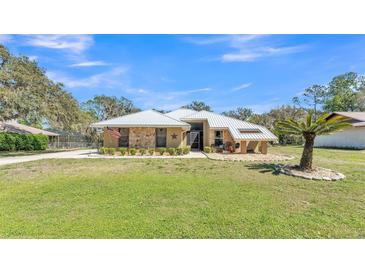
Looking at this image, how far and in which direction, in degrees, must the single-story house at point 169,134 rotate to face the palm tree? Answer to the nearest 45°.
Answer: approximately 45° to its left

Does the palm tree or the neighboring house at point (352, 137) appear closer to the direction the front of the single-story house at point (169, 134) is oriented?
the palm tree

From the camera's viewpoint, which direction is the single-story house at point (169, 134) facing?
toward the camera

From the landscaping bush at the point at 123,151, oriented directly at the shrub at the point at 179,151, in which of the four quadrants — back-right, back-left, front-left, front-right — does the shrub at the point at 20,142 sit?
back-left

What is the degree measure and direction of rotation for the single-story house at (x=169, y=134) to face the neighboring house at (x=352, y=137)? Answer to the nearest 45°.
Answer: approximately 90° to its left

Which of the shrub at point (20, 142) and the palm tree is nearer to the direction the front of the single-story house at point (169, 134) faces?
the palm tree

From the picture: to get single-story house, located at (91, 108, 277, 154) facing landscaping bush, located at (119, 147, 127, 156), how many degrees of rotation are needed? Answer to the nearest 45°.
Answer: approximately 45° to its right

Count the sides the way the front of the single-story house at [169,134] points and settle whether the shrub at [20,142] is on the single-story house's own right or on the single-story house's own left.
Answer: on the single-story house's own right

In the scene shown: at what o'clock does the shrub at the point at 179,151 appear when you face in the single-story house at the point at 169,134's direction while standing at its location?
The shrub is roughly at 11 o'clock from the single-story house.

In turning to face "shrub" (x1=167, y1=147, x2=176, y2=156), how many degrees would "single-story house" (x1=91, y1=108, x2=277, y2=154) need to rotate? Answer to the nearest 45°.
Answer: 0° — it already faces it

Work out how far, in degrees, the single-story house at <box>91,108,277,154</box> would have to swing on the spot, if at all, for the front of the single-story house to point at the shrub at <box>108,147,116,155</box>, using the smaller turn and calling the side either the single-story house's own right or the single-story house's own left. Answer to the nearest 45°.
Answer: approximately 90° to the single-story house's own right

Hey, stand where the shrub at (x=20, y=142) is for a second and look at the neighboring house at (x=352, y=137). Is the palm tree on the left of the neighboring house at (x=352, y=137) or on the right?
right
